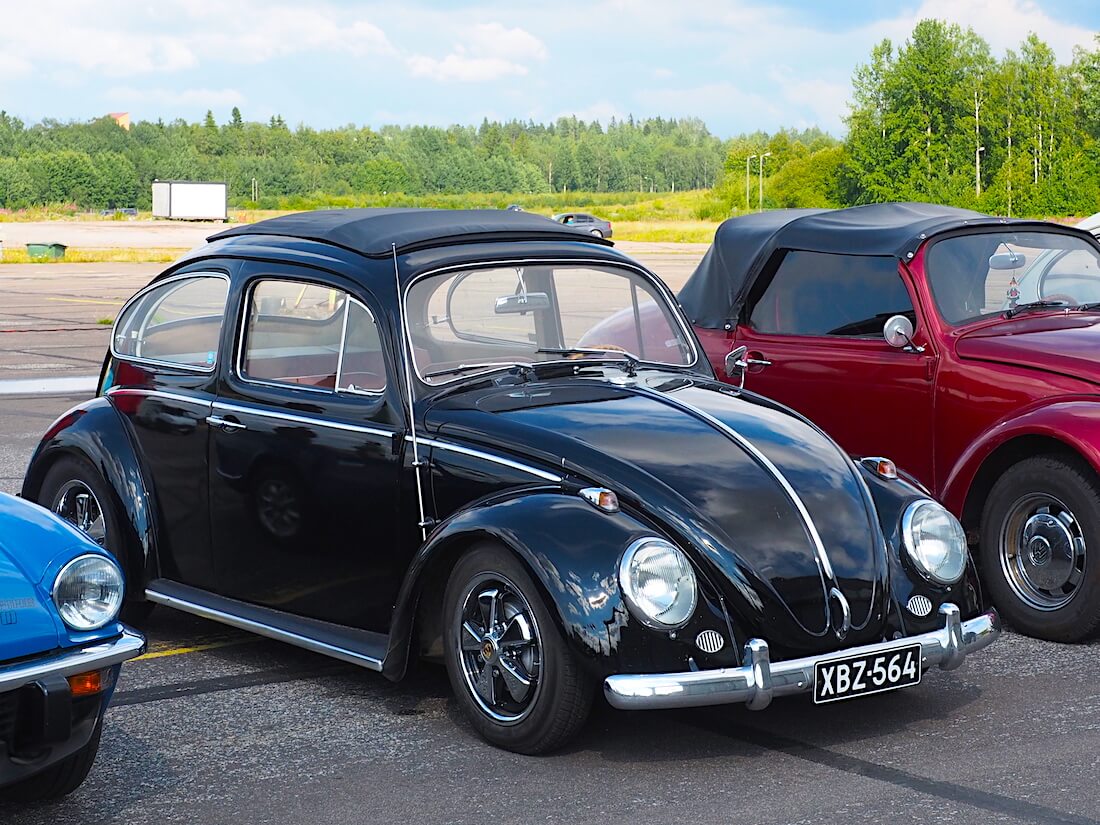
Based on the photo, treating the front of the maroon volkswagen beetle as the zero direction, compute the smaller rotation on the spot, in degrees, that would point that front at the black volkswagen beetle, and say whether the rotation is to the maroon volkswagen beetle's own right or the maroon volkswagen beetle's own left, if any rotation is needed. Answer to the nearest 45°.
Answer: approximately 90° to the maroon volkswagen beetle's own right

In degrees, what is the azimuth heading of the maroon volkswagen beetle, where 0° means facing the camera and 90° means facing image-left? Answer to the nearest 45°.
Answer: approximately 315°

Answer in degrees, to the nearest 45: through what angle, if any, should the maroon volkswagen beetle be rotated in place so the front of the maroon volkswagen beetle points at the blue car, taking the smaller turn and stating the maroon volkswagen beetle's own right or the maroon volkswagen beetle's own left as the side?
approximately 90° to the maroon volkswagen beetle's own right

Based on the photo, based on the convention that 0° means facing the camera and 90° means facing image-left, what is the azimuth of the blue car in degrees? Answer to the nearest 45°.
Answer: approximately 315°

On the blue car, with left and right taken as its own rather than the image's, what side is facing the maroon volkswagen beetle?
left

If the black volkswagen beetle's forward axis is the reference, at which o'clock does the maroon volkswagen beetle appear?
The maroon volkswagen beetle is roughly at 9 o'clock from the black volkswagen beetle.

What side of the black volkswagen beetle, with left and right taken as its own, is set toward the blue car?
right
